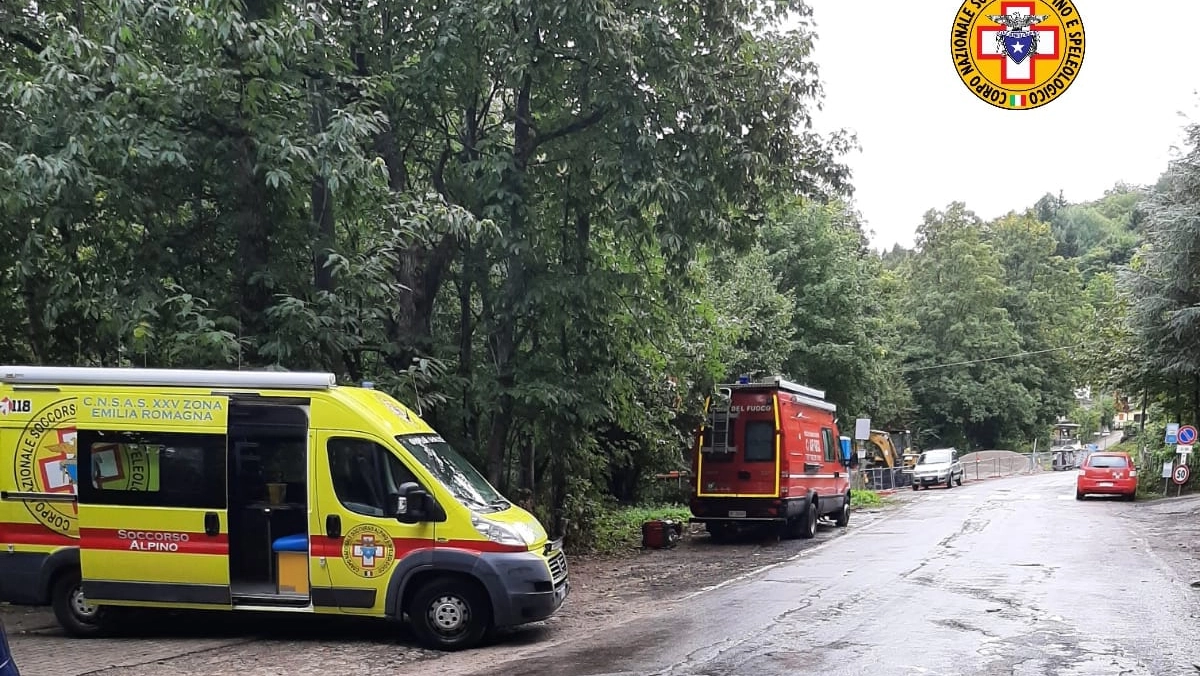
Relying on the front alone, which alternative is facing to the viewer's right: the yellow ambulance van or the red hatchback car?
the yellow ambulance van

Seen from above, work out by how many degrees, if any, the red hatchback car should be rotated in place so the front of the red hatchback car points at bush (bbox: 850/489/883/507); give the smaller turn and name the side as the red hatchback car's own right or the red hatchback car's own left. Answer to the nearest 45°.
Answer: approximately 90° to the red hatchback car's own left

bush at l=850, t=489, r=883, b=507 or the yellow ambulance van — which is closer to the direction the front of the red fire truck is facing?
the bush

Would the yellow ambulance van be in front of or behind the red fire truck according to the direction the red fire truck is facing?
behind

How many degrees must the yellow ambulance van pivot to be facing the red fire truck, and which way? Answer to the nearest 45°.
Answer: approximately 45° to its left

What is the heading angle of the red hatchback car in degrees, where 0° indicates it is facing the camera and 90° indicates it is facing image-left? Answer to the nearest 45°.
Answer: approximately 180°

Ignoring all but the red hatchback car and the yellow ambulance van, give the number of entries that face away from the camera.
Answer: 1

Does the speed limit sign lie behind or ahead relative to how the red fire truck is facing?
ahead

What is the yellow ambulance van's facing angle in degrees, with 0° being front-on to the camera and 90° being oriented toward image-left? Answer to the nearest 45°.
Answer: approximately 270°

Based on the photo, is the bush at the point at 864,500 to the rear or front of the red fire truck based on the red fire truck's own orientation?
to the front

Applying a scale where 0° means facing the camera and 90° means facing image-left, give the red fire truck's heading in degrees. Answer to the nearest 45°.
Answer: approximately 225°

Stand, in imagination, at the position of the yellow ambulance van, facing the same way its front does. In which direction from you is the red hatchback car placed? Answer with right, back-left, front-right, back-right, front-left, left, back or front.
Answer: front-left
